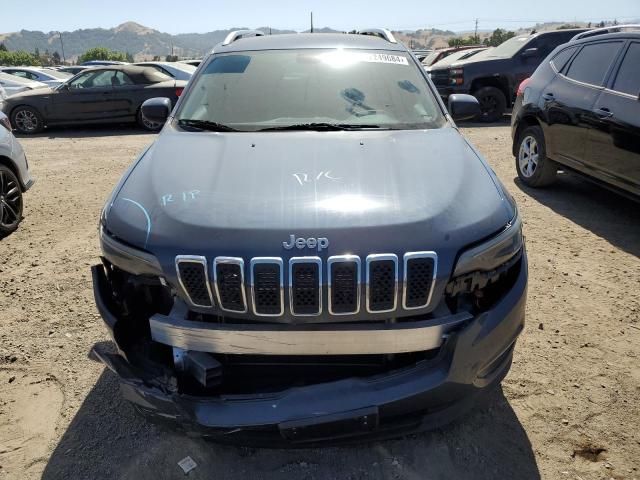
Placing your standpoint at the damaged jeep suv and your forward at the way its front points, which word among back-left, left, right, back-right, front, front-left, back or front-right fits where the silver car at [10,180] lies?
back-right

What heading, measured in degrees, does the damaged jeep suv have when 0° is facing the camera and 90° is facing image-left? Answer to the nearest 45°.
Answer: approximately 0°

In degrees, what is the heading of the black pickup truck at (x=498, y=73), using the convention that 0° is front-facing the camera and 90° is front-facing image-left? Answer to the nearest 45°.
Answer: approximately 45°

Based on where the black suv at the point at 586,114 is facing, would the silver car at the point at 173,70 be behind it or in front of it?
behind

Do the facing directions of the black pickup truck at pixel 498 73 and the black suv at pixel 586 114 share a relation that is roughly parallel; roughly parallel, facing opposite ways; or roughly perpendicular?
roughly perpendicular

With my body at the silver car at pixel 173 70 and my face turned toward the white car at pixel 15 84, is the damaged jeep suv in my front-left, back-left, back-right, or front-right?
back-left

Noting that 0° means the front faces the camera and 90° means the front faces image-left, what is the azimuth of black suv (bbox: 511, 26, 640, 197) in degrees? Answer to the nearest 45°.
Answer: approximately 315°

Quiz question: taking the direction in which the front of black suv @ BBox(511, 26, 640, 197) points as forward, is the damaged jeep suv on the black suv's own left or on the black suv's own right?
on the black suv's own right

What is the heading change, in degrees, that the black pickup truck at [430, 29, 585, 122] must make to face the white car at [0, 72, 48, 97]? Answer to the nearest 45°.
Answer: approximately 45° to its right
